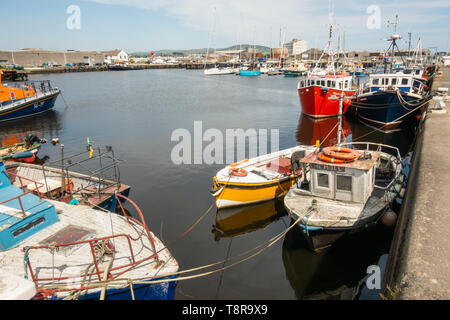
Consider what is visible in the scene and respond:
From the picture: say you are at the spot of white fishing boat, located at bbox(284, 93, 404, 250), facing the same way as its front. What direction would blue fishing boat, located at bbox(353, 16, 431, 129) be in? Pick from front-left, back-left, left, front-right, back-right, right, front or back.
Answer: back-right

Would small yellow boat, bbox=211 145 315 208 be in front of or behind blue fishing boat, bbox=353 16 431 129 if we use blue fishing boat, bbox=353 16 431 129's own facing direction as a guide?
in front

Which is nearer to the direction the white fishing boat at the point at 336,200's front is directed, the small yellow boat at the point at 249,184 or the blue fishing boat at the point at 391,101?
the small yellow boat

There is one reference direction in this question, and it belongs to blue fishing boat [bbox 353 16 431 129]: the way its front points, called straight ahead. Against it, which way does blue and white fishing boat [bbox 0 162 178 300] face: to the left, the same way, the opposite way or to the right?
to the left

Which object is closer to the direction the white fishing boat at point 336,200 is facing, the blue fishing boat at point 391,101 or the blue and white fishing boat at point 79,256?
the blue and white fishing boat

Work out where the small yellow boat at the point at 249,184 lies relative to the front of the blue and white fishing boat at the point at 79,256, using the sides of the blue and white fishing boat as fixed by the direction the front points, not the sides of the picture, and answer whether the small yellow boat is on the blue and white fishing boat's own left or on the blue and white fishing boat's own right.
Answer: on the blue and white fishing boat's own left

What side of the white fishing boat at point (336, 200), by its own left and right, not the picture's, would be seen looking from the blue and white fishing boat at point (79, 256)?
front

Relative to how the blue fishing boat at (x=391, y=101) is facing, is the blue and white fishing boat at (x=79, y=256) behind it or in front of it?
in front
